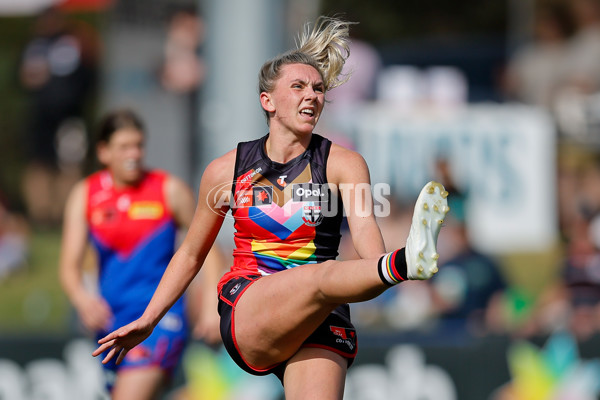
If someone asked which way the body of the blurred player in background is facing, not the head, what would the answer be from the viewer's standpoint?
toward the camera
